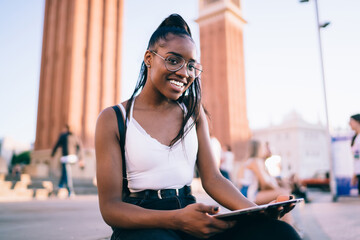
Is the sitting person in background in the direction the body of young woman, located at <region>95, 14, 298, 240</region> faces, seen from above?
no

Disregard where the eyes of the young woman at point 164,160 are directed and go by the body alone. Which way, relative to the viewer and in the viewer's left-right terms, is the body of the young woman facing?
facing the viewer and to the right of the viewer

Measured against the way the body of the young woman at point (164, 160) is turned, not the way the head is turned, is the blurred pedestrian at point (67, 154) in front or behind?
behind

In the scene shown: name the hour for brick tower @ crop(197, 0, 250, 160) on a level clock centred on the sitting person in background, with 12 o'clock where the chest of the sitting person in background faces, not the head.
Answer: The brick tower is roughly at 9 o'clock from the sitting person in background.

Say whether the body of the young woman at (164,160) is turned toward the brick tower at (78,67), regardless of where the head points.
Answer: no
